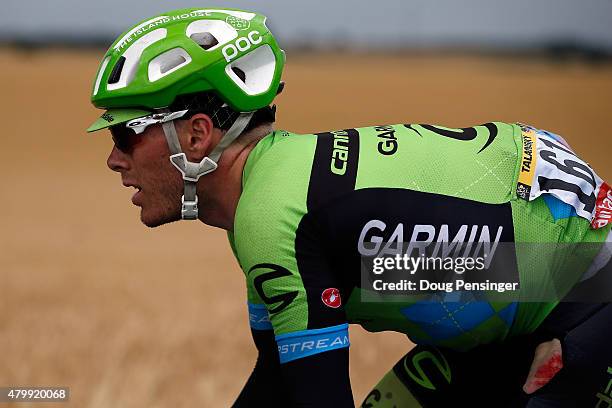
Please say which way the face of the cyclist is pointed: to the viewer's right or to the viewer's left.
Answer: to the viewer's left

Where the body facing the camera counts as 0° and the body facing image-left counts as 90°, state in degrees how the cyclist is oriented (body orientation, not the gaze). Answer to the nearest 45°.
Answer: approximately 90°
